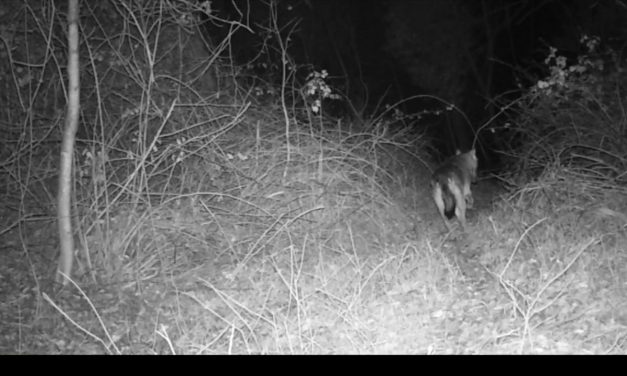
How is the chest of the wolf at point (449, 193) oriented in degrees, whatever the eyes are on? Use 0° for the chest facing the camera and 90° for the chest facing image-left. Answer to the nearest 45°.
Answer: approximately 225°

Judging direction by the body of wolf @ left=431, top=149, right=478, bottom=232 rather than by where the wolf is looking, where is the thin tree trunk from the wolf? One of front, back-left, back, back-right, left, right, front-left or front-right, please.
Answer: back
